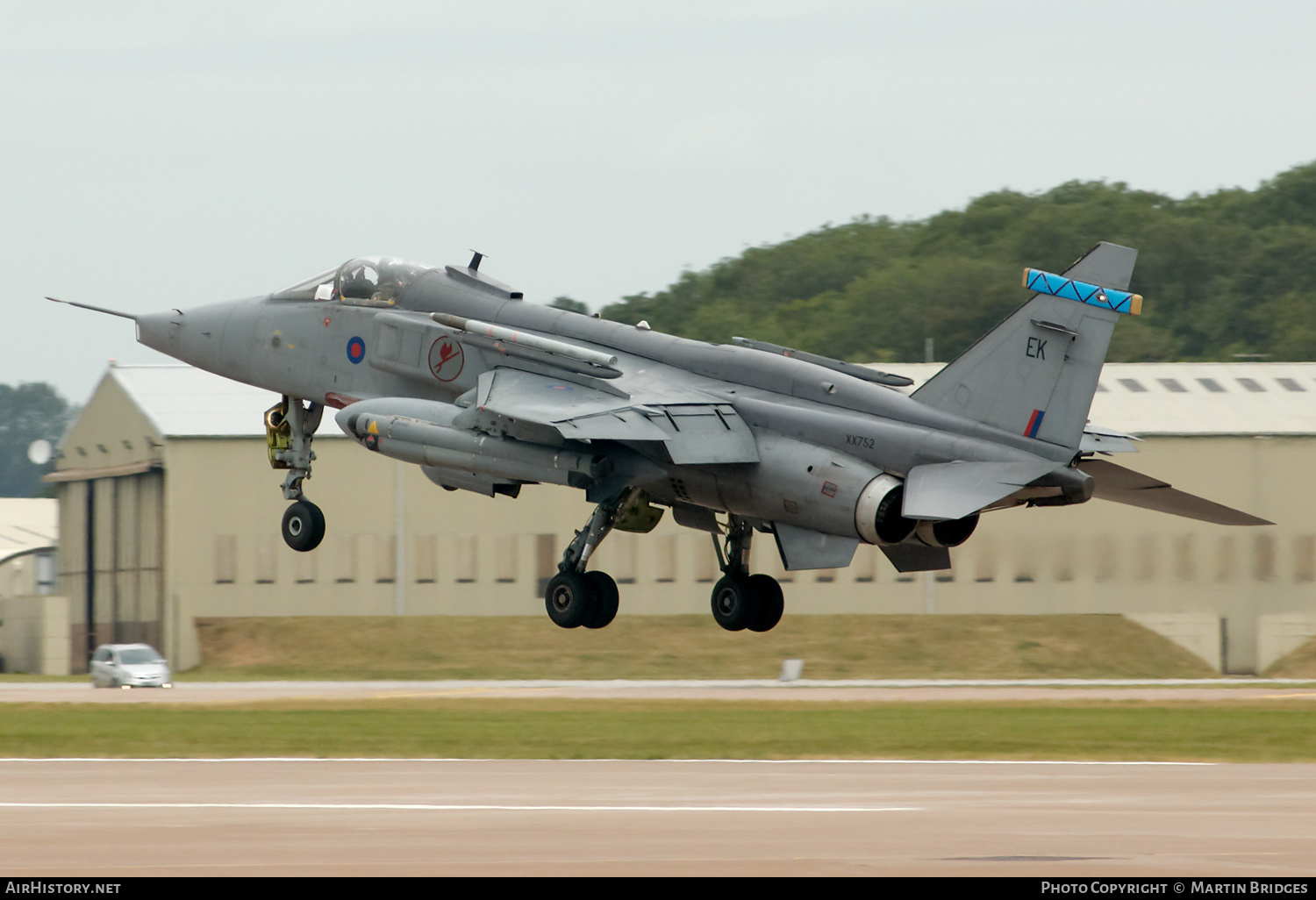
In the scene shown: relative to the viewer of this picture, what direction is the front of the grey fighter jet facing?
facing away from the viewer and to the left of the viewer
